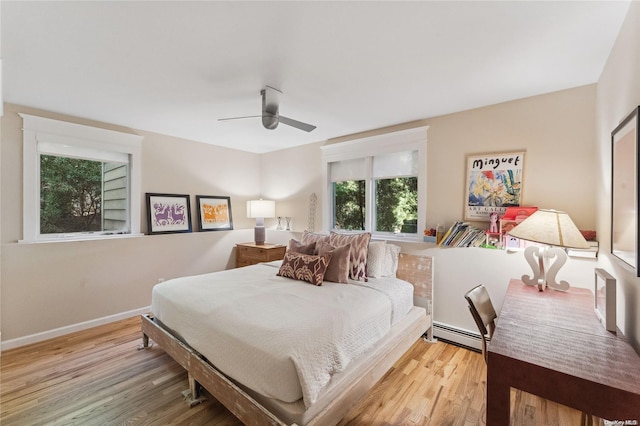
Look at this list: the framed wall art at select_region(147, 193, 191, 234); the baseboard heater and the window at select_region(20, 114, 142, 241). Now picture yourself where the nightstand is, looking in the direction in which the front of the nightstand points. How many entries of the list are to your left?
1

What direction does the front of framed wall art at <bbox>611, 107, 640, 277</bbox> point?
to the viewer's left

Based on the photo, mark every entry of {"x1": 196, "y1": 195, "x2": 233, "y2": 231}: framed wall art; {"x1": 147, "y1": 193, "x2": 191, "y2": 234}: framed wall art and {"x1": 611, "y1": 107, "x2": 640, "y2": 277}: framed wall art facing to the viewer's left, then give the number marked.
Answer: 1

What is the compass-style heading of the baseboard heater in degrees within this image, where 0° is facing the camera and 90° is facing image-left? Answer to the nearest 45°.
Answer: approximately 45°

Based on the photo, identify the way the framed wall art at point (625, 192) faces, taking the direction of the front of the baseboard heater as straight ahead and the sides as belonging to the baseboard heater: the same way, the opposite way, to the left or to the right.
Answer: to the right

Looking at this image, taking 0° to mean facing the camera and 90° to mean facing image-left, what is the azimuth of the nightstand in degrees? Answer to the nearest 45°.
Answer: approximately 45°

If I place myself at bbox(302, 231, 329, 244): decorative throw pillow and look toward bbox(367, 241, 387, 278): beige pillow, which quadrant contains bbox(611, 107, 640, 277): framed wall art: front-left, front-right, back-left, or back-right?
front-right

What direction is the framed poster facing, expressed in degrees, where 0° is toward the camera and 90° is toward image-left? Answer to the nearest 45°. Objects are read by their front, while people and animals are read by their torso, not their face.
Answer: approximately 45°

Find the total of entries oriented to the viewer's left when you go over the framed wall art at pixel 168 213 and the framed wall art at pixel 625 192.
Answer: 1

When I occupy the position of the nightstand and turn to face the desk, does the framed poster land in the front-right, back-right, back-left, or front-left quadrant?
front-left

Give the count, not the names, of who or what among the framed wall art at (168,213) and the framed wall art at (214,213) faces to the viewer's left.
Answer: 0

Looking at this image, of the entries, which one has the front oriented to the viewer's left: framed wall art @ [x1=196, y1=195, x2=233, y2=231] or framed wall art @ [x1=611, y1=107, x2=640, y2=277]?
framed wall art @ [x1=611, y1=107, x2=640, y2=277]

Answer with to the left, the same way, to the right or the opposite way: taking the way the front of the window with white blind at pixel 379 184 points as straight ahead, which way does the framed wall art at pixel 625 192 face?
to the right

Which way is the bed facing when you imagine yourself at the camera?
facing the viewer and to the left of the viewer
